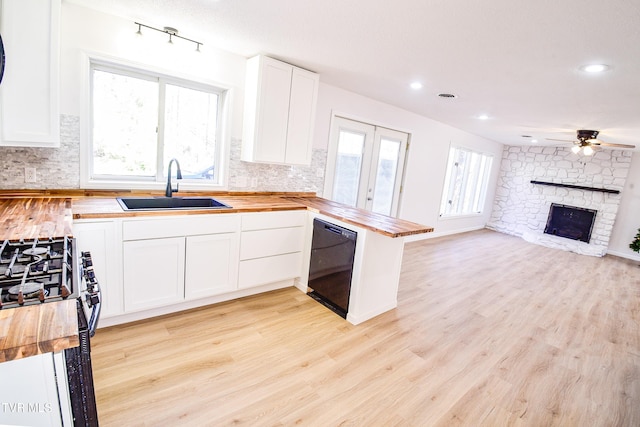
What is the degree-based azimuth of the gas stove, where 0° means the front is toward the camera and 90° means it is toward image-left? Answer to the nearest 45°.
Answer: approximately 270°

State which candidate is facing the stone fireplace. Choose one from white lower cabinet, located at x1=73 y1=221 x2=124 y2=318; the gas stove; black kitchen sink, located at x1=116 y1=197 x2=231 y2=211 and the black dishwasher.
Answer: the gas stove

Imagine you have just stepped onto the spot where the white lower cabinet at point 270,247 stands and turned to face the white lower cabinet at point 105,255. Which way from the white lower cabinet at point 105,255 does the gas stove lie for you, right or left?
left

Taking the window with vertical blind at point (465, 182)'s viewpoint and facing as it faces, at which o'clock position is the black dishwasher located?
The black dishwasher is roughly at 2 o'clock from the window with vertical blind.

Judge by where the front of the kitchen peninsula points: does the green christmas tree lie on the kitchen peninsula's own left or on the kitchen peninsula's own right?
on the kitchen peninsula's own left

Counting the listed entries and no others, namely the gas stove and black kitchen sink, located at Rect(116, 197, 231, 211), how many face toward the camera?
1

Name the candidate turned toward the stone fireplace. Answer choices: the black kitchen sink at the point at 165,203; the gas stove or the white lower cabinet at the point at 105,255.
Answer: the gas stove

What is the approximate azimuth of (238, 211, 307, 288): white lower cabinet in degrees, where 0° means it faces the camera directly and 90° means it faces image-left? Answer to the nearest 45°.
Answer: approximately 315°

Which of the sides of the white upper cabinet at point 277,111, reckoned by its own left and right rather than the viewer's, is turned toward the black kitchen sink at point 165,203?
right

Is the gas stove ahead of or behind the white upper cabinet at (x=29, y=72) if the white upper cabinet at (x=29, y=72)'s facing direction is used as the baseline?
ahead

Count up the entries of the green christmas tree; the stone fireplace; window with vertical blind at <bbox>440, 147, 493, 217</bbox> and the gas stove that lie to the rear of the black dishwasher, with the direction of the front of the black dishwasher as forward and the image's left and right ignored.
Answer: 3

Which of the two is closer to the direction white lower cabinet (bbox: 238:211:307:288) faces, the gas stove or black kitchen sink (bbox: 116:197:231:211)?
the gas stove

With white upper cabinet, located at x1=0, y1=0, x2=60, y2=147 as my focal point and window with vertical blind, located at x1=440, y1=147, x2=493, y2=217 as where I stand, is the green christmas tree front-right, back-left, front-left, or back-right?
back-left
